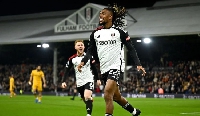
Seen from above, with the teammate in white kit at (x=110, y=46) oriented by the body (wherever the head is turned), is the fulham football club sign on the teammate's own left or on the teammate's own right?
on the teammate's own right

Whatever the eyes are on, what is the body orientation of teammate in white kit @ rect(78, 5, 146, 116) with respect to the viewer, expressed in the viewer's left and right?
facing the viewer and to the left of the viewer
